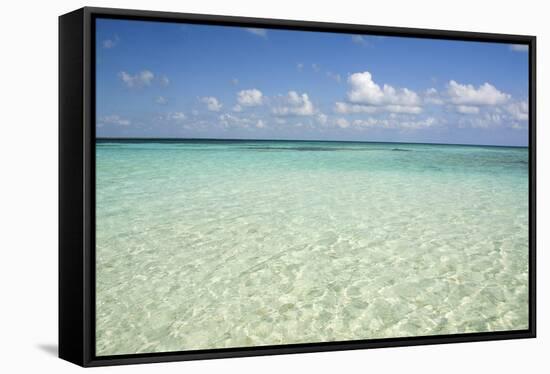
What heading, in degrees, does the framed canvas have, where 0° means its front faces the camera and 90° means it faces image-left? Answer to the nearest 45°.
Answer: approximately 315°
